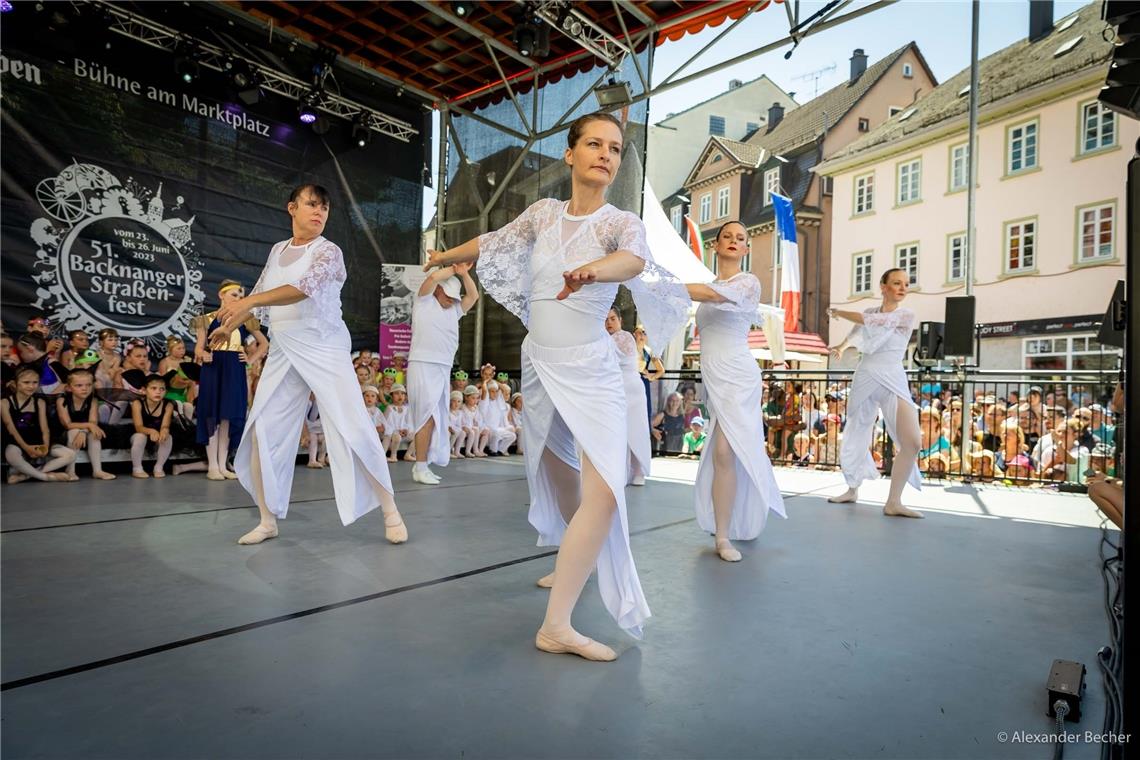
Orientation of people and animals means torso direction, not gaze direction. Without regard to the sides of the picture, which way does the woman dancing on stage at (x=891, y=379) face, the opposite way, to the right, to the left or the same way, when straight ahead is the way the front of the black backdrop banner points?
to the right

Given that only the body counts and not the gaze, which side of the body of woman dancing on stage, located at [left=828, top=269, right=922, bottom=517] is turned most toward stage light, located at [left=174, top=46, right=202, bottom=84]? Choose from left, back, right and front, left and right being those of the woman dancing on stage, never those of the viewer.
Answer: right

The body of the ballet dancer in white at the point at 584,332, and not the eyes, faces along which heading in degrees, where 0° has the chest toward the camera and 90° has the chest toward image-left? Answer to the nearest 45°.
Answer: approximately 315°

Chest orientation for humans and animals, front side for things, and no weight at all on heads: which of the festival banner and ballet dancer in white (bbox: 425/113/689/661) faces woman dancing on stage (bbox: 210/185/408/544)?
the festival banner

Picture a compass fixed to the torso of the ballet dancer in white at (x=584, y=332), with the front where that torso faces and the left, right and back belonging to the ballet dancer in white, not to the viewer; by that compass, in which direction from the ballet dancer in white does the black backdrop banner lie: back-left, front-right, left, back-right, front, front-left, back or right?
back

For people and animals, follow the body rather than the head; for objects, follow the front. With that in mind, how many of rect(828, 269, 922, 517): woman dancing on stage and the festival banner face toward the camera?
2

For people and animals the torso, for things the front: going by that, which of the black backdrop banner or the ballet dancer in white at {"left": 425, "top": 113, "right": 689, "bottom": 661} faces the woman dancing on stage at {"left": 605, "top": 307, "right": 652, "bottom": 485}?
the black backdrop banner

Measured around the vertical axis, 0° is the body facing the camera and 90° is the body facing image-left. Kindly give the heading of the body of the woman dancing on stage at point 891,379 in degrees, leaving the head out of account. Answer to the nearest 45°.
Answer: approximately 0°
